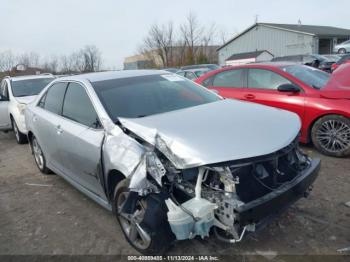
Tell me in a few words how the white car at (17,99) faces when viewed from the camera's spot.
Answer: facing the viewer and to the right of the viewer

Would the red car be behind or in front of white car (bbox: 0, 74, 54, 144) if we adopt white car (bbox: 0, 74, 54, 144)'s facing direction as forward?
in front

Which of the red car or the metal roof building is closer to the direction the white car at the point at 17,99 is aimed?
the red car

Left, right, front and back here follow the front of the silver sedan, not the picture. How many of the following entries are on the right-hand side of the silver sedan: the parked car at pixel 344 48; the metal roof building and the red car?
0

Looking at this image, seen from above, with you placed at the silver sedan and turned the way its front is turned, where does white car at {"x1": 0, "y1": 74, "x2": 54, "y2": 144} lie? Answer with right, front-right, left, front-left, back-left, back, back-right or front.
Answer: back

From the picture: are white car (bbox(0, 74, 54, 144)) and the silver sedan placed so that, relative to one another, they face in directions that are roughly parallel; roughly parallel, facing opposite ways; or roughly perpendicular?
roughly parallel

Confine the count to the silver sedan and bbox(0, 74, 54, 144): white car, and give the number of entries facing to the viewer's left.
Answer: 0

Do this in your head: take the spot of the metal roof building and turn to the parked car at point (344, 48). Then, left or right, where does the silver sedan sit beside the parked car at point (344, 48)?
right

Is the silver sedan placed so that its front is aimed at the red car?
no

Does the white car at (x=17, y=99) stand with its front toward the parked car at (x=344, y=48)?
no

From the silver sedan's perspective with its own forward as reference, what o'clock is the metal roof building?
The metal roof building is roughly at 8 o'clock from the silver sedan.
